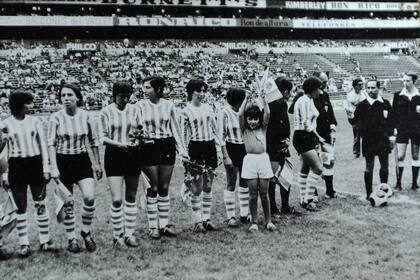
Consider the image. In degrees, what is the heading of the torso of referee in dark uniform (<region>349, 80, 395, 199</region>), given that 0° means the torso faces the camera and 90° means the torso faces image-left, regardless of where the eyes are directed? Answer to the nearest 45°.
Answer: approximately 0°

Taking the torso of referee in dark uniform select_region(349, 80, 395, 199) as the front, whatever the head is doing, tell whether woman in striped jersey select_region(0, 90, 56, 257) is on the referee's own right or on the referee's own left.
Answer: on the referee's own right

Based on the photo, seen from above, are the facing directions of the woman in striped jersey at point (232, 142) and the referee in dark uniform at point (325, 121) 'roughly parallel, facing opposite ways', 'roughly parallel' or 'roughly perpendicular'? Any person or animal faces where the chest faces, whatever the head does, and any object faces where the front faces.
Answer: roughly parallel

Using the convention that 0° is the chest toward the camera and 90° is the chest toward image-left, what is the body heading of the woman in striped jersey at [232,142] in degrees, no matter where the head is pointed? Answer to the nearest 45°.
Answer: approximately 315°

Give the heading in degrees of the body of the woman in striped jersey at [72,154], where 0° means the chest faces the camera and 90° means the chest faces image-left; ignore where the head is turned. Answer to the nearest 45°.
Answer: approximately 0°

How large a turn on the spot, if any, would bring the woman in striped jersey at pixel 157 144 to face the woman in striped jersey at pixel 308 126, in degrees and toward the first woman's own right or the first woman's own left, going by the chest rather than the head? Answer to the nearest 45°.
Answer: approximately 135° to the first woman's own left

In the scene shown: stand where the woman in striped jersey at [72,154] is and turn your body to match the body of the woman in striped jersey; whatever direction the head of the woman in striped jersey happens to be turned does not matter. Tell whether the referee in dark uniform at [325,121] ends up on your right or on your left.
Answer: on your left

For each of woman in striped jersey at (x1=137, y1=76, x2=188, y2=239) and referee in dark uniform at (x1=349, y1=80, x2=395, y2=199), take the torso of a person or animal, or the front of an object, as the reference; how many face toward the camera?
2
